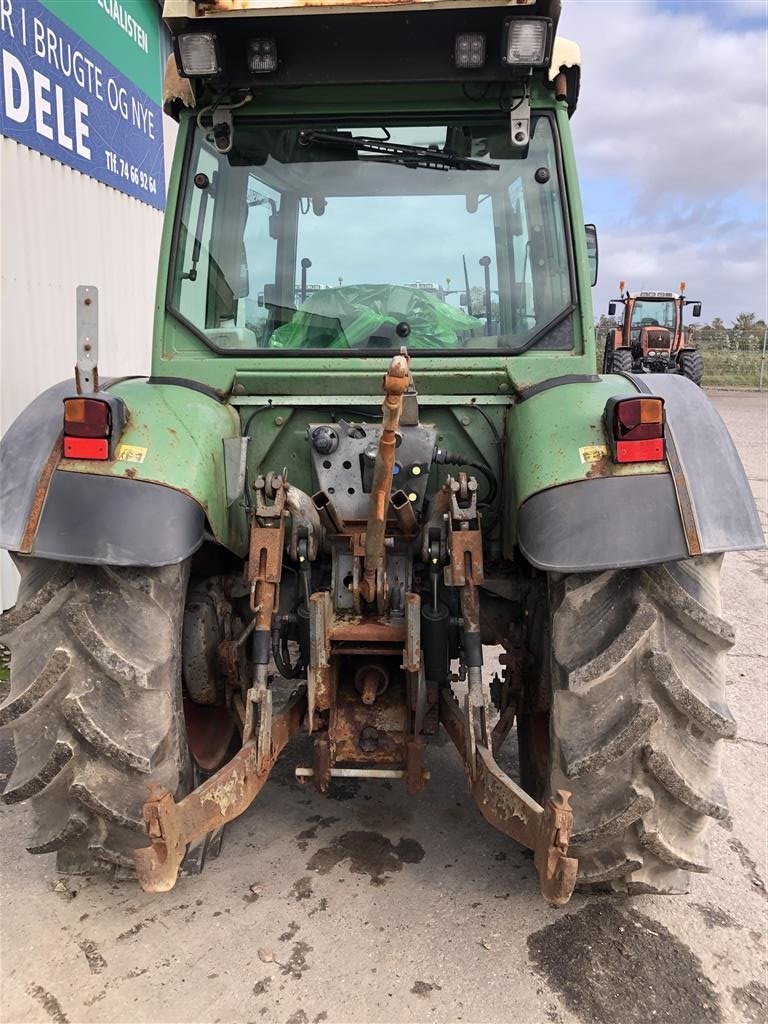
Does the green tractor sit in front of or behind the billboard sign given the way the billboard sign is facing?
in front

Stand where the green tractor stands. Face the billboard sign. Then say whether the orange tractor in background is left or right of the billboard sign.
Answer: right

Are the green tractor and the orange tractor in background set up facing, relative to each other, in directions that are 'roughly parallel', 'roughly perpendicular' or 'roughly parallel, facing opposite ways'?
roughly parallel, facing opposite ways

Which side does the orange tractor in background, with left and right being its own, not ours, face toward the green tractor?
front

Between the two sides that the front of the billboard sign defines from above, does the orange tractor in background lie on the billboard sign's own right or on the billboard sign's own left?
on the billboard sign's own left

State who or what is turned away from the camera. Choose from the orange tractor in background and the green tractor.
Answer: the green tractor

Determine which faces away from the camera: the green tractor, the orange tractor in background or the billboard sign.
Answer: the green tractor

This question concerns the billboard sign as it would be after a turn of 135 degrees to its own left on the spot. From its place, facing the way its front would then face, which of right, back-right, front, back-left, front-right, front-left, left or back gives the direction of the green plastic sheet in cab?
back

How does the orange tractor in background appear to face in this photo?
toward the camera

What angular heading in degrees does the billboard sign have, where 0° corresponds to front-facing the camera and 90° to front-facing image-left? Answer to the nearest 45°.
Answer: approximately 315°

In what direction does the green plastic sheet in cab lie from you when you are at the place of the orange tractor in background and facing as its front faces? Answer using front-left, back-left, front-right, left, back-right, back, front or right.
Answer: front

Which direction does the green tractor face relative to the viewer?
away from the camera
